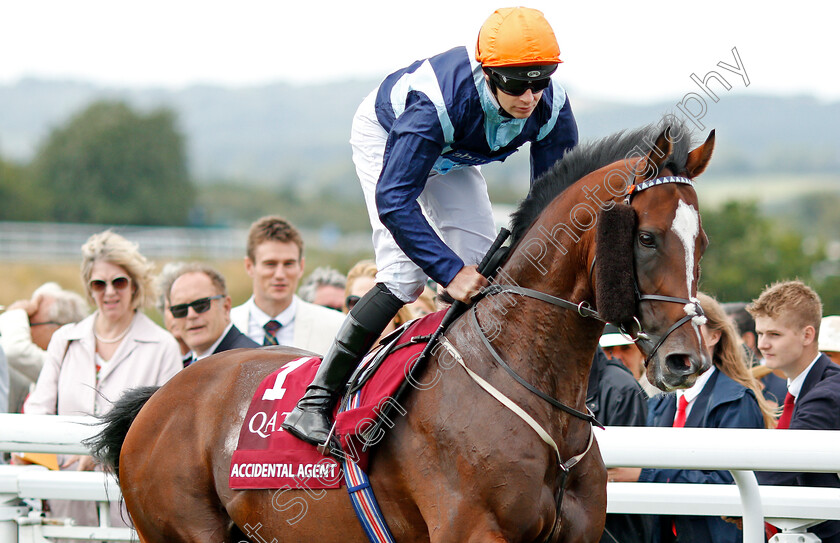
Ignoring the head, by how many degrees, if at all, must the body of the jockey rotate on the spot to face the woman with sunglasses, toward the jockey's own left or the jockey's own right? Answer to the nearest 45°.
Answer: approximately 180°

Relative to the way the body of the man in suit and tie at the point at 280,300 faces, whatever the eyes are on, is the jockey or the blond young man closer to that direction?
the jockey

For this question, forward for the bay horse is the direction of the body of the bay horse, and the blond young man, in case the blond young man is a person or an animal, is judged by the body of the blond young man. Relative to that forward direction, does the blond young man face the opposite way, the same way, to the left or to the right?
to the right

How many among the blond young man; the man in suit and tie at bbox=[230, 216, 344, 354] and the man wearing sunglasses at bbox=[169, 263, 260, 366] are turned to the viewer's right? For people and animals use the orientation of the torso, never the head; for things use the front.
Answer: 0

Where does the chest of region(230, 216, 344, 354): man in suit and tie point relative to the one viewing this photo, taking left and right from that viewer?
facing the viewer

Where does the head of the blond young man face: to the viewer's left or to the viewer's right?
to the viewer's left

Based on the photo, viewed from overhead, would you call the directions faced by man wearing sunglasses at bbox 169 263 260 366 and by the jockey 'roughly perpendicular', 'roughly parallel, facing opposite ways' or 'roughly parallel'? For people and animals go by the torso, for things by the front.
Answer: roughly perpendicular

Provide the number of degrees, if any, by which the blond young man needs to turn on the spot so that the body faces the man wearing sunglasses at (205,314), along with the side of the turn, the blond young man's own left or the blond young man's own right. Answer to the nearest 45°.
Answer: approximately 45° to the blond young man's own right

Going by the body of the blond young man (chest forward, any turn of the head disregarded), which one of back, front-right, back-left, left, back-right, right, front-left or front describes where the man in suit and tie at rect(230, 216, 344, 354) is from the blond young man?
front-right

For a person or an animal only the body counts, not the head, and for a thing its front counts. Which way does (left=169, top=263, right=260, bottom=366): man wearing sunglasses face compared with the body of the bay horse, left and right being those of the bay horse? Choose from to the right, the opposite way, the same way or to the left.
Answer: to the right

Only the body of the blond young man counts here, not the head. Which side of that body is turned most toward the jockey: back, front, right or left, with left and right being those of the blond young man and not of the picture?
front

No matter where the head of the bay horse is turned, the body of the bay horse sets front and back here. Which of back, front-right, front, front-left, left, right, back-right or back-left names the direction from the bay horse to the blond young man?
left

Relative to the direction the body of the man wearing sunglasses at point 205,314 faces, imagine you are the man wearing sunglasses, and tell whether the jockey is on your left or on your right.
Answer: on your left

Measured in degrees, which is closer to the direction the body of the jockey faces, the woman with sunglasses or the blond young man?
the blond young man
